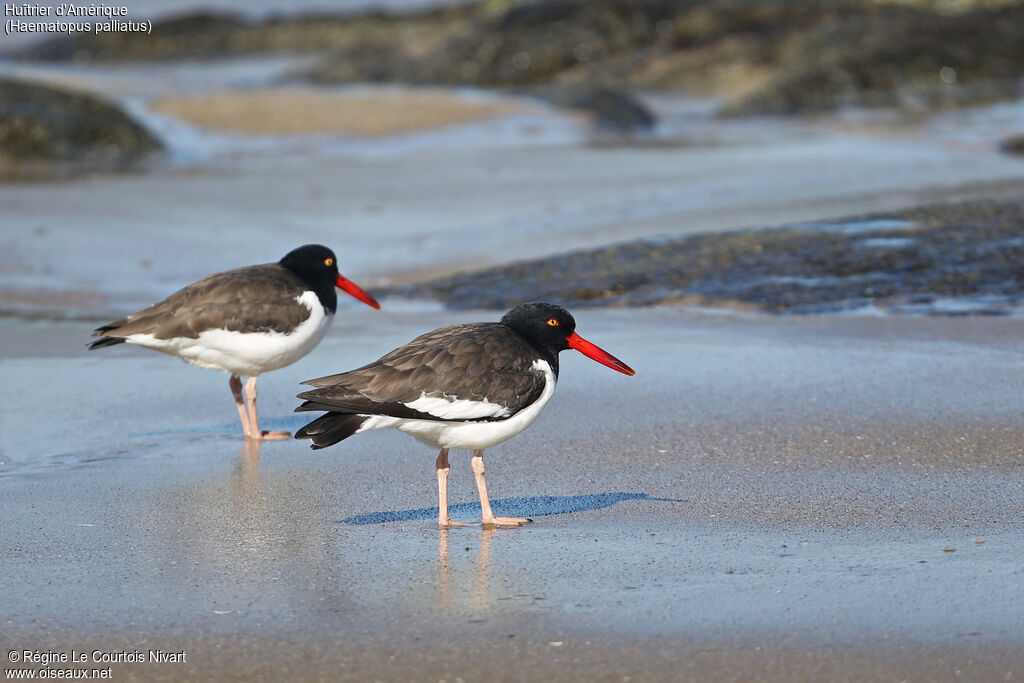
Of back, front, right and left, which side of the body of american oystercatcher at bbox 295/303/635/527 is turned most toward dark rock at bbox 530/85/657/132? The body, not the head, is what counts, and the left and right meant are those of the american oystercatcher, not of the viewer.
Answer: left

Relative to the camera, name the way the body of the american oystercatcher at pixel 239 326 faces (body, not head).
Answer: to the viewer's right

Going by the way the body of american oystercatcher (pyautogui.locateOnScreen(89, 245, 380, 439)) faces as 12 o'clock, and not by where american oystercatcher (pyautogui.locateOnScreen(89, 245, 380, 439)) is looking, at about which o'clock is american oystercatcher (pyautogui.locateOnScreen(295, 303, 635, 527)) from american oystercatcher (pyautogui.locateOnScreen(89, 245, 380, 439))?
american oystercatcher (pyautogui.locateOnScreen(295, 303, 635, 527)) is roughly at 2 o'clock from american oystercatcher (pyautogui.locateOnScreen(89, 245, 380, 439)).

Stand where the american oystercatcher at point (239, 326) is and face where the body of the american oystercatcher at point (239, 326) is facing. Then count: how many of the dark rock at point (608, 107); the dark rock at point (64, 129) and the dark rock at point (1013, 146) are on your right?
0

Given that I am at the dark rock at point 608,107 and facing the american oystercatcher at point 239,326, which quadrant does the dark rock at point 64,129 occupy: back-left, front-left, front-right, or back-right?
front-right

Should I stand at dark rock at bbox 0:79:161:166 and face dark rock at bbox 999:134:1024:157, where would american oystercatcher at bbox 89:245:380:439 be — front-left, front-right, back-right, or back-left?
front-right

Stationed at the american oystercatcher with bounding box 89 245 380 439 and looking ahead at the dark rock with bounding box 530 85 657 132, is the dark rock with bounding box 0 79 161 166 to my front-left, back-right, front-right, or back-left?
front-left

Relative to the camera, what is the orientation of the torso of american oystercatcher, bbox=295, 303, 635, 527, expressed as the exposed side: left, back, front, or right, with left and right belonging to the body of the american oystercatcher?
right

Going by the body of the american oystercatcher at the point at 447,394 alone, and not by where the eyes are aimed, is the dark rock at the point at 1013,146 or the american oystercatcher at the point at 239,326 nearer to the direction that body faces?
the dark rock

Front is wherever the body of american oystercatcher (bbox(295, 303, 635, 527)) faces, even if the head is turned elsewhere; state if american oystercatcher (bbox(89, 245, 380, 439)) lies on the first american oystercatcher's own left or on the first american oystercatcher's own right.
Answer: on the first american oystercatcher's own left

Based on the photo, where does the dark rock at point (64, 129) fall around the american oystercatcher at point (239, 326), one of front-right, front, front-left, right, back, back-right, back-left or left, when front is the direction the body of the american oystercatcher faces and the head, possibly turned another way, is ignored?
left

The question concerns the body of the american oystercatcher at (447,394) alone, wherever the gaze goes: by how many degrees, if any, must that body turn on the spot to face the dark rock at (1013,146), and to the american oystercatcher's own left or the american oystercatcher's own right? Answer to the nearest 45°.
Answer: approximately 45° to the american oystercatcher's own left

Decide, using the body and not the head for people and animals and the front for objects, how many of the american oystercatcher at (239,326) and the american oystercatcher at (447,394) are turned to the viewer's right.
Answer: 2

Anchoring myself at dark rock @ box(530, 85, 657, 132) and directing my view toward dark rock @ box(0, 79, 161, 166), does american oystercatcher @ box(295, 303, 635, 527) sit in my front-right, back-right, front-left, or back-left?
front-left

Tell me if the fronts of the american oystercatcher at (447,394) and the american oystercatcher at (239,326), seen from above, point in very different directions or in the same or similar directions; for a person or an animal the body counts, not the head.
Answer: same or similar directions
